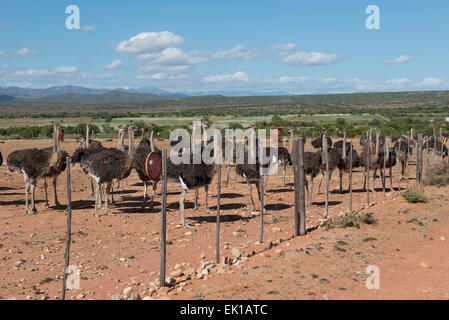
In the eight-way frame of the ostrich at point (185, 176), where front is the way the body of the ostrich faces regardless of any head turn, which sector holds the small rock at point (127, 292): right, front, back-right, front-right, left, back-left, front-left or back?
right

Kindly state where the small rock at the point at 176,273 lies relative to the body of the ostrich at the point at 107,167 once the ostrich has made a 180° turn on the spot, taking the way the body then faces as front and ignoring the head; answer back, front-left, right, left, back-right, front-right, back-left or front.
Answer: left

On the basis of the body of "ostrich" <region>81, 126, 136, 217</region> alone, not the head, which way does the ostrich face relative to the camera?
to the viewer's right

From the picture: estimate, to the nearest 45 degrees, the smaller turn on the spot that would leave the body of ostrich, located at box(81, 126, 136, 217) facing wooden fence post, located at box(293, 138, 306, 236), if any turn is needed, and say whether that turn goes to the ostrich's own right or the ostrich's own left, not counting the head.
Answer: approximately 45° to the ostrich's own right

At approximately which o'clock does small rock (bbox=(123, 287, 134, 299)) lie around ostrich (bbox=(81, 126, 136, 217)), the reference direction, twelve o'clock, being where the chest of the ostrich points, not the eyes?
The small rock is roughly at 3 o'clock from the ostrich.
